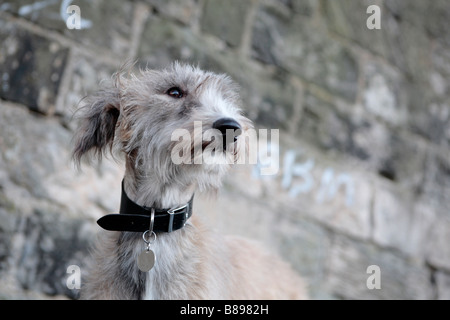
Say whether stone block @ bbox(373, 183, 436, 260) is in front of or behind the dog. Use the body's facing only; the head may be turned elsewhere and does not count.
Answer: behind

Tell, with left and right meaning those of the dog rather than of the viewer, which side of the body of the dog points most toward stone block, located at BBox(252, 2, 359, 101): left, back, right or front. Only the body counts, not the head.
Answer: back

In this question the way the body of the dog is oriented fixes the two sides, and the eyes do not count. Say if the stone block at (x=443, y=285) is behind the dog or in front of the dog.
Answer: behind

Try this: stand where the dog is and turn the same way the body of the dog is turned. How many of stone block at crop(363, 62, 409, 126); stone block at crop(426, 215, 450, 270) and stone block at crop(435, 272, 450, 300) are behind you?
3

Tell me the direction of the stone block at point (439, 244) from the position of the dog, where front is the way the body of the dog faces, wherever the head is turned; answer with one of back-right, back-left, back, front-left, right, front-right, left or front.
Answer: back

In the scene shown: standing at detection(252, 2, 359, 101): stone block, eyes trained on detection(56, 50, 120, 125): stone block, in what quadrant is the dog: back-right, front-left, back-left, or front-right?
front-left

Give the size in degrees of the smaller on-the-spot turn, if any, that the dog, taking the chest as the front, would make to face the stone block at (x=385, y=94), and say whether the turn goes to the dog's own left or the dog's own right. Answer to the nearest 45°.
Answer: approximately 180°

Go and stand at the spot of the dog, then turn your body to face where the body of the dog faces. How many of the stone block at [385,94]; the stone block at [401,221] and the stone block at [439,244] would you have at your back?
3

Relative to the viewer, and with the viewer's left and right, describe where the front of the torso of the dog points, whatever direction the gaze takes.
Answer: facing the viewer and to the left of the viewer

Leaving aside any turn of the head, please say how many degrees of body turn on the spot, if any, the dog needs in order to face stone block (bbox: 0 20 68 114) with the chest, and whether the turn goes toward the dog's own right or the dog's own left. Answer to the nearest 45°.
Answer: approximately 90° to the dog's own right
